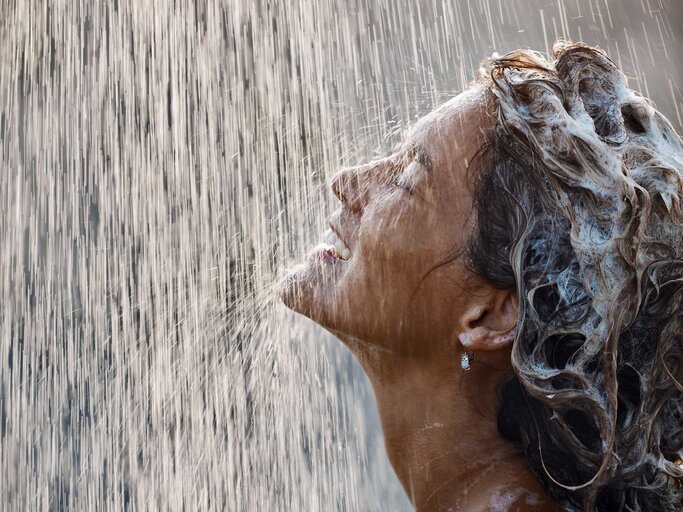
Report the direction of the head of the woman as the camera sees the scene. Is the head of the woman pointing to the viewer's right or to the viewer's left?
to the viewer's left

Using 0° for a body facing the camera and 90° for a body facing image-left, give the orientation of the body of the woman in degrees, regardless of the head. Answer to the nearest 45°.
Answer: approximately 90°
